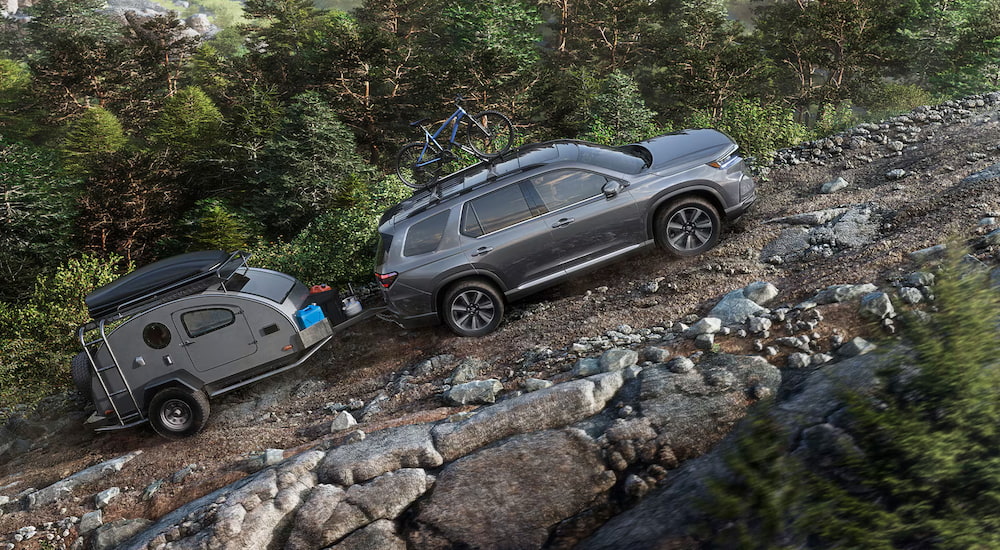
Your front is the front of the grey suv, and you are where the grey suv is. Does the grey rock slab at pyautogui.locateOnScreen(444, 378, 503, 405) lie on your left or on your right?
on your right

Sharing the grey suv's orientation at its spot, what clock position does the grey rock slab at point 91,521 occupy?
The grey rock slab is roughly at 5 o'clock from the grey suv.

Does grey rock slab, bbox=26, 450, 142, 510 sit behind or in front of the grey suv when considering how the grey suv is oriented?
behind

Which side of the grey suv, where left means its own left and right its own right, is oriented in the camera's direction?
right

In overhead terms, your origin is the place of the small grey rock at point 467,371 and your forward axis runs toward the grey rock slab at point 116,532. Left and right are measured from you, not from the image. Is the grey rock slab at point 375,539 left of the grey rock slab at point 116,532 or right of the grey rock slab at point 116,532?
left

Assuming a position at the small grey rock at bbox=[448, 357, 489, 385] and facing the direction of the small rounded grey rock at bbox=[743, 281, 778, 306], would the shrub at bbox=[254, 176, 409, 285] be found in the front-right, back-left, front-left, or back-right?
back-left

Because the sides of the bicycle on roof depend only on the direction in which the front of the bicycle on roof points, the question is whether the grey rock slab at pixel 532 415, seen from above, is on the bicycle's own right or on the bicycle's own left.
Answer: on the bicycle's own right

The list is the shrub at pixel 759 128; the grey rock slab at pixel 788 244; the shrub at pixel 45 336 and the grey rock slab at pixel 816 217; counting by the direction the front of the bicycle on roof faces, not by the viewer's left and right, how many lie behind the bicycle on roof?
1

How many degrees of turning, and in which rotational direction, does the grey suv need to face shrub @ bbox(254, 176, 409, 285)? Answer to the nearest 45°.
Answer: approximately 135° to its left

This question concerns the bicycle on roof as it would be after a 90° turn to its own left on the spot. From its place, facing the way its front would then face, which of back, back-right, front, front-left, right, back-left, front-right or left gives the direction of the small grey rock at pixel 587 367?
back

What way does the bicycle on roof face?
to the viewer's right
